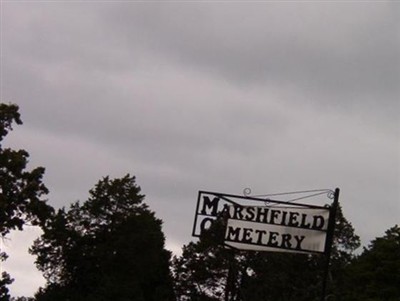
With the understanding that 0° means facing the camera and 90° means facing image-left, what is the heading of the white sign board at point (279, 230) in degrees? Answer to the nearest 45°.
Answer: approximately 0°
